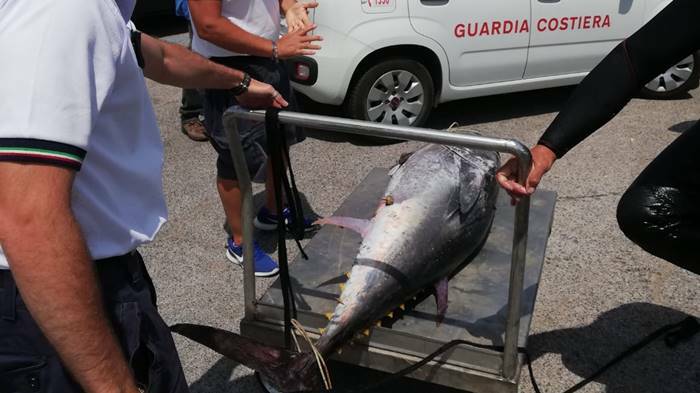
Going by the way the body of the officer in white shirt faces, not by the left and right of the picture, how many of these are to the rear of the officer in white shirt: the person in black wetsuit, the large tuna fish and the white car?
0

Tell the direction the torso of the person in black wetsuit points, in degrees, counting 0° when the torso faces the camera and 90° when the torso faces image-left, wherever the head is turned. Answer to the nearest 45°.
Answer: approximately 90°

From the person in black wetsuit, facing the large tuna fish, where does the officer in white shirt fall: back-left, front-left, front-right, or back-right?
front-left

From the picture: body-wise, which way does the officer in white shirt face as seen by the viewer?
to the viewer's right

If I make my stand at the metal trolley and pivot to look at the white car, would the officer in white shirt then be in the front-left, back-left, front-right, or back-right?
back-left

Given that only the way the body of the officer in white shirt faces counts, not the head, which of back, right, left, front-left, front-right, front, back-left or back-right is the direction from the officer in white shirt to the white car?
front-left

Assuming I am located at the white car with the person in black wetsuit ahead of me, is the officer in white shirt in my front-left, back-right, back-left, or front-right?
front-right

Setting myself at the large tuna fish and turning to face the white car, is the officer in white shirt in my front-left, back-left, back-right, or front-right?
back-left

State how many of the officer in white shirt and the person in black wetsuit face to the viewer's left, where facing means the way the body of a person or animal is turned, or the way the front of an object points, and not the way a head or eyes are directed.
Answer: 1

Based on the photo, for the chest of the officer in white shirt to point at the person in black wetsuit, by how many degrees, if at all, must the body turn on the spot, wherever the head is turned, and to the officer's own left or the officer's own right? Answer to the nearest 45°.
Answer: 0° — they already face them

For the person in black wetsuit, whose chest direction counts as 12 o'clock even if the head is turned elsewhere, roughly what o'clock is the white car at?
The white car is roughly at 2 o'clock from the person in black wetsuit.

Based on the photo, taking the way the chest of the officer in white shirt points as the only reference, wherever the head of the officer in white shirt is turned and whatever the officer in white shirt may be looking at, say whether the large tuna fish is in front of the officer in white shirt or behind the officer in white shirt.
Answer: in front
